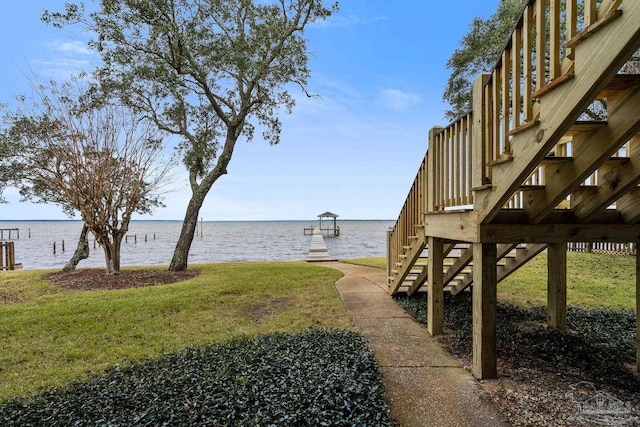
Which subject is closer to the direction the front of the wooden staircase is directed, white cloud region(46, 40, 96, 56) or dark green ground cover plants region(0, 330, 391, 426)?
the white cloud

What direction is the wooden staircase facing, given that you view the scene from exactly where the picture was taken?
facing away from the viewer and to the left of the viewer

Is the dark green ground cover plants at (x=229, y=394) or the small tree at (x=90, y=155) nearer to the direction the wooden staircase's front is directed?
the small tree

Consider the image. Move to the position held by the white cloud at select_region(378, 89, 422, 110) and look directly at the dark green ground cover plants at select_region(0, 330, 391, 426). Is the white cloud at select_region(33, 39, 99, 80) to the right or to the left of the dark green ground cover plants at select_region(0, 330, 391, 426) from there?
right

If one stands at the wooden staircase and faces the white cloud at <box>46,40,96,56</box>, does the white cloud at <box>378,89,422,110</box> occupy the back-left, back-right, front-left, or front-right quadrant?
front-right

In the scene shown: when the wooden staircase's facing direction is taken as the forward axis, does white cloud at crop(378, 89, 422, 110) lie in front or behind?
in front

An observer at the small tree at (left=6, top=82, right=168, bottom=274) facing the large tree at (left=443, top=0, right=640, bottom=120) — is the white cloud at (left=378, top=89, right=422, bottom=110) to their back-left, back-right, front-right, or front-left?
front-left
